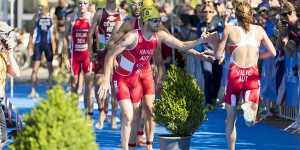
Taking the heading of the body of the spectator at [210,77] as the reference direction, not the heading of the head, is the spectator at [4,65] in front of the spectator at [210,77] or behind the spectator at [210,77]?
in front

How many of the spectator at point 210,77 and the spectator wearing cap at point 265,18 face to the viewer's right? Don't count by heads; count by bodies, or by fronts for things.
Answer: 0

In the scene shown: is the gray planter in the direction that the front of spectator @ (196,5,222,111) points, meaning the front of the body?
yes

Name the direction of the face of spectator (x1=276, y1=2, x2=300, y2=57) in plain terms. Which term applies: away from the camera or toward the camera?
toward the camera

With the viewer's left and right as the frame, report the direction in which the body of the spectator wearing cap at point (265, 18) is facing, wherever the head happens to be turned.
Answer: facing the viewer and to the left of the viewer

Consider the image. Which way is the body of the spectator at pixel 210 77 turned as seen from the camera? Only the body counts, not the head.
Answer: toward the camera

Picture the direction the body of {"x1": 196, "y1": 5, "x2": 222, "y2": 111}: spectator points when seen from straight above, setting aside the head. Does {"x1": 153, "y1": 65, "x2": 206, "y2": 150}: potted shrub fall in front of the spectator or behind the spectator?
in front
